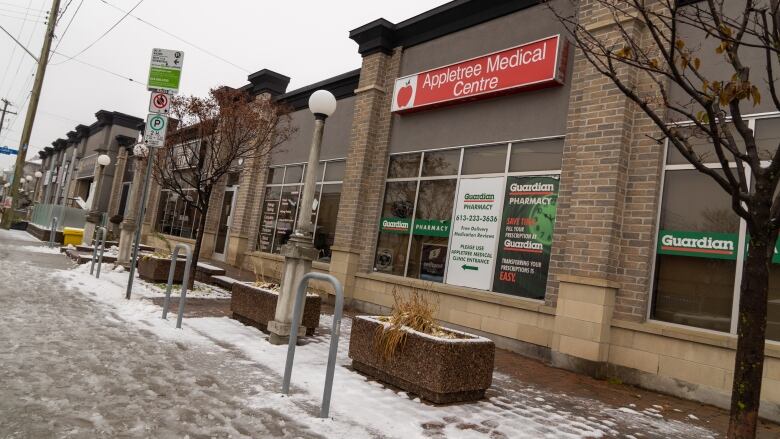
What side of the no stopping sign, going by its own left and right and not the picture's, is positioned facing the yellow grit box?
back

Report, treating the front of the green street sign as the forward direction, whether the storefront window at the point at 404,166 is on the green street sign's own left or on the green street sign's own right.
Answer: on the green street sign's own left

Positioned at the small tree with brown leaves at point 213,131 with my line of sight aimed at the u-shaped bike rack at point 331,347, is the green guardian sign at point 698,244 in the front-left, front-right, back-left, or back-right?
front-left

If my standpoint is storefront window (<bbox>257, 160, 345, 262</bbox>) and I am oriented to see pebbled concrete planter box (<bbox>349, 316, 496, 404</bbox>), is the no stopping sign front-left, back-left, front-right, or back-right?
front-right

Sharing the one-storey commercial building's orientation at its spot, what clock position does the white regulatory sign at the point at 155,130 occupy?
The white regulatory sign is roughly at 1 o'clock from the one-storey commercial building.

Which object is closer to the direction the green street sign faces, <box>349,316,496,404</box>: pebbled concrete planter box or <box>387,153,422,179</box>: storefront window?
the pebbled concrete planter box

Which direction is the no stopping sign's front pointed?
toward the camera

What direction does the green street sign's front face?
toward the camera

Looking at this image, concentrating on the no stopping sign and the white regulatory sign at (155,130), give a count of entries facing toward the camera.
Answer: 2

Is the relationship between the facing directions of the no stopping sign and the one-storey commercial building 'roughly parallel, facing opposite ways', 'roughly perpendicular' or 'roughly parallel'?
roughly perpendicular

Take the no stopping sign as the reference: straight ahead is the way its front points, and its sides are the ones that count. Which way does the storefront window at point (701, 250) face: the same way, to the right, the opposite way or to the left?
to the right

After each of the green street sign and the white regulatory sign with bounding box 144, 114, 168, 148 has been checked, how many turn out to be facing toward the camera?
2

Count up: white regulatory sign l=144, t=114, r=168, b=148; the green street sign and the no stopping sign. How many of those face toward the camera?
3

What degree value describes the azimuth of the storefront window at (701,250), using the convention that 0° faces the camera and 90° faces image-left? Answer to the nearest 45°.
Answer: approximately 45°

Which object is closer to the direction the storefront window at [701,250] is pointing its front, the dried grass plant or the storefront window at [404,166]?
the dried grass plant

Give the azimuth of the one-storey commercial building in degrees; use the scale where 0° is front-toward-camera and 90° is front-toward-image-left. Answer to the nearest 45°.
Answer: approximately 45°

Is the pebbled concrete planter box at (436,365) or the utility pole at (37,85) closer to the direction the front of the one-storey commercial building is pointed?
the pebbled concrete planter box

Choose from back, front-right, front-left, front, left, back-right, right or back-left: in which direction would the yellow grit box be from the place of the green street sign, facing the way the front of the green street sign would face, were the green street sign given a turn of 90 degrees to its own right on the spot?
right
